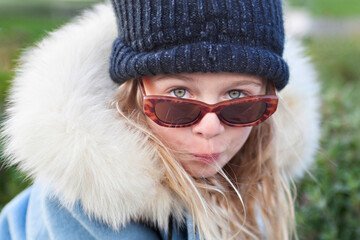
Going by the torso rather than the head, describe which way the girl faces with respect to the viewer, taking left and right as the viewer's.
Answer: facing the viewer and to the right of the viewer

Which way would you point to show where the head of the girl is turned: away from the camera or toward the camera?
toward the camera
